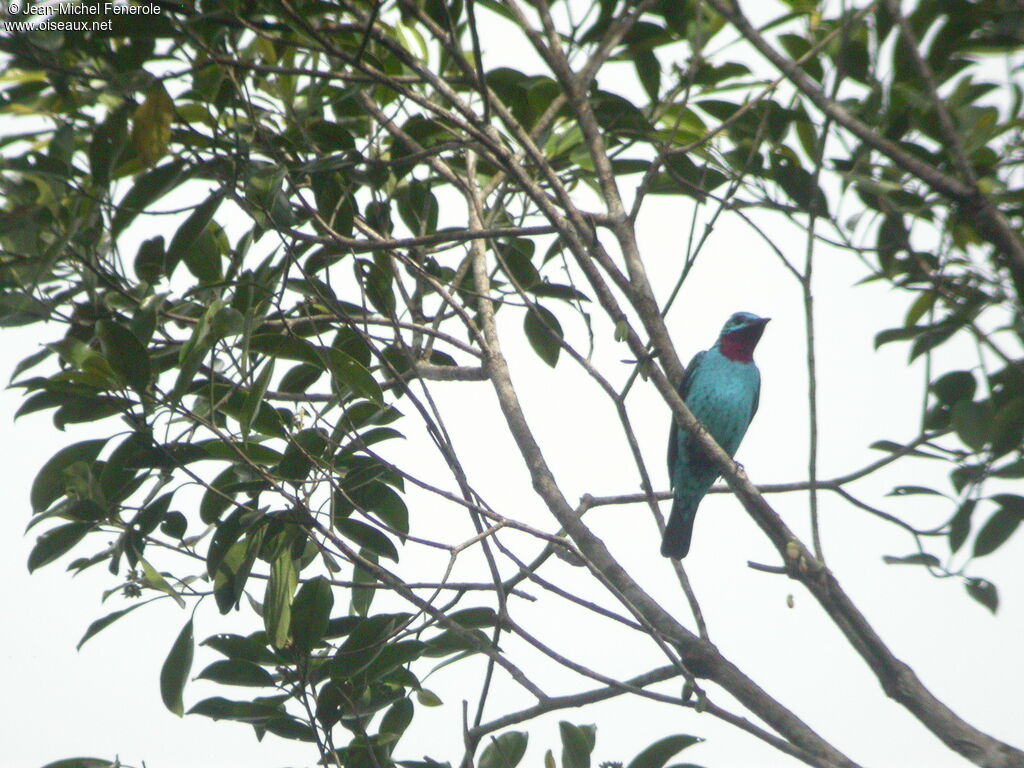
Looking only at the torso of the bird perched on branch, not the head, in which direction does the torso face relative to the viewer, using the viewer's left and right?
facing the viewer and to the right of the viewer
